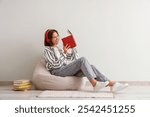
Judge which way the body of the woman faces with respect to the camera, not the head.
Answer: to the viewer's right
